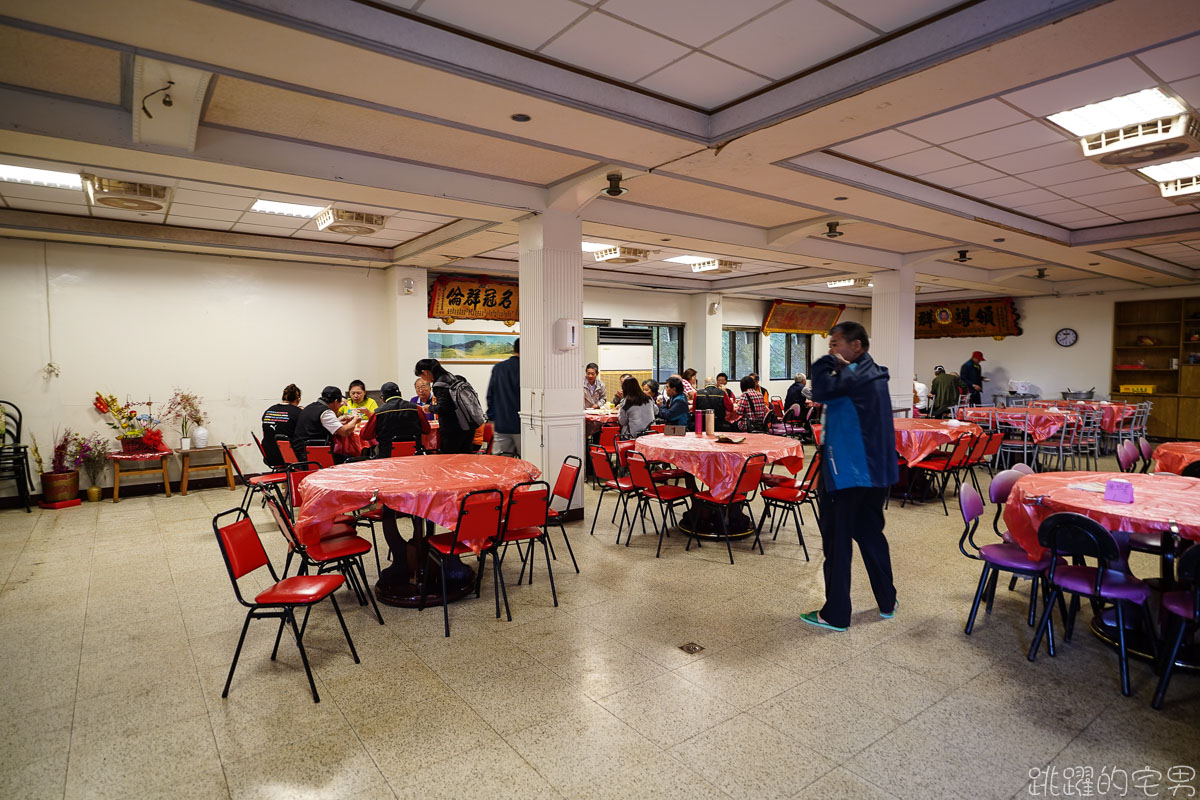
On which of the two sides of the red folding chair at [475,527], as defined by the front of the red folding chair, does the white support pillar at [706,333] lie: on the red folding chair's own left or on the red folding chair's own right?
on the red folding chair's own right

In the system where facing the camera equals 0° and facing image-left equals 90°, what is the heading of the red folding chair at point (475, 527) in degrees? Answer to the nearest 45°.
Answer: approximately 135°

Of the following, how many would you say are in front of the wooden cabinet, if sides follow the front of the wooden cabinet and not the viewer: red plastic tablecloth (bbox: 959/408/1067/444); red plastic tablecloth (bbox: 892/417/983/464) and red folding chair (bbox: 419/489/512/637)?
3

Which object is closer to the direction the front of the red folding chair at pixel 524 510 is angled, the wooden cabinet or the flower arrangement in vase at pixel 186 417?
the flower arrangement in vase

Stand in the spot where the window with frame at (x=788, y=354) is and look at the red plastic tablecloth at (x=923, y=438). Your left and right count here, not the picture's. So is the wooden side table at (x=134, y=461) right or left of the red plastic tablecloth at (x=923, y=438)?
right

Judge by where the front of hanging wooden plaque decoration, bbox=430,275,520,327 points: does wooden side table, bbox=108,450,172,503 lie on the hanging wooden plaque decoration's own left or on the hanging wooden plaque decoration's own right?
on the hanging wooden plaque decoration's own right

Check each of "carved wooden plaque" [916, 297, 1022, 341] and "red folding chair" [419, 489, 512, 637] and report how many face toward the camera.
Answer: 1

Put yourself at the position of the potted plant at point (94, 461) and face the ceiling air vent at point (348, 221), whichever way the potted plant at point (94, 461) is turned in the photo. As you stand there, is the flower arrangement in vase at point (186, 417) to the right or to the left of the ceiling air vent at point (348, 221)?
left

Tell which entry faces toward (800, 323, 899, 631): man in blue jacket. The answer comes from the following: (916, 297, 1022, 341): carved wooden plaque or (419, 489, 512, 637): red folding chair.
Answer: the carved wooden plaque

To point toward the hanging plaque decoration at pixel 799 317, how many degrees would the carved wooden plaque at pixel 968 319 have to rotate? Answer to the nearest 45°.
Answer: approximately 45° to its right
